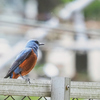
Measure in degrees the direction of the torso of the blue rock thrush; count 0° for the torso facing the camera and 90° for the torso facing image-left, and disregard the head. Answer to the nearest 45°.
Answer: approximately 270°
